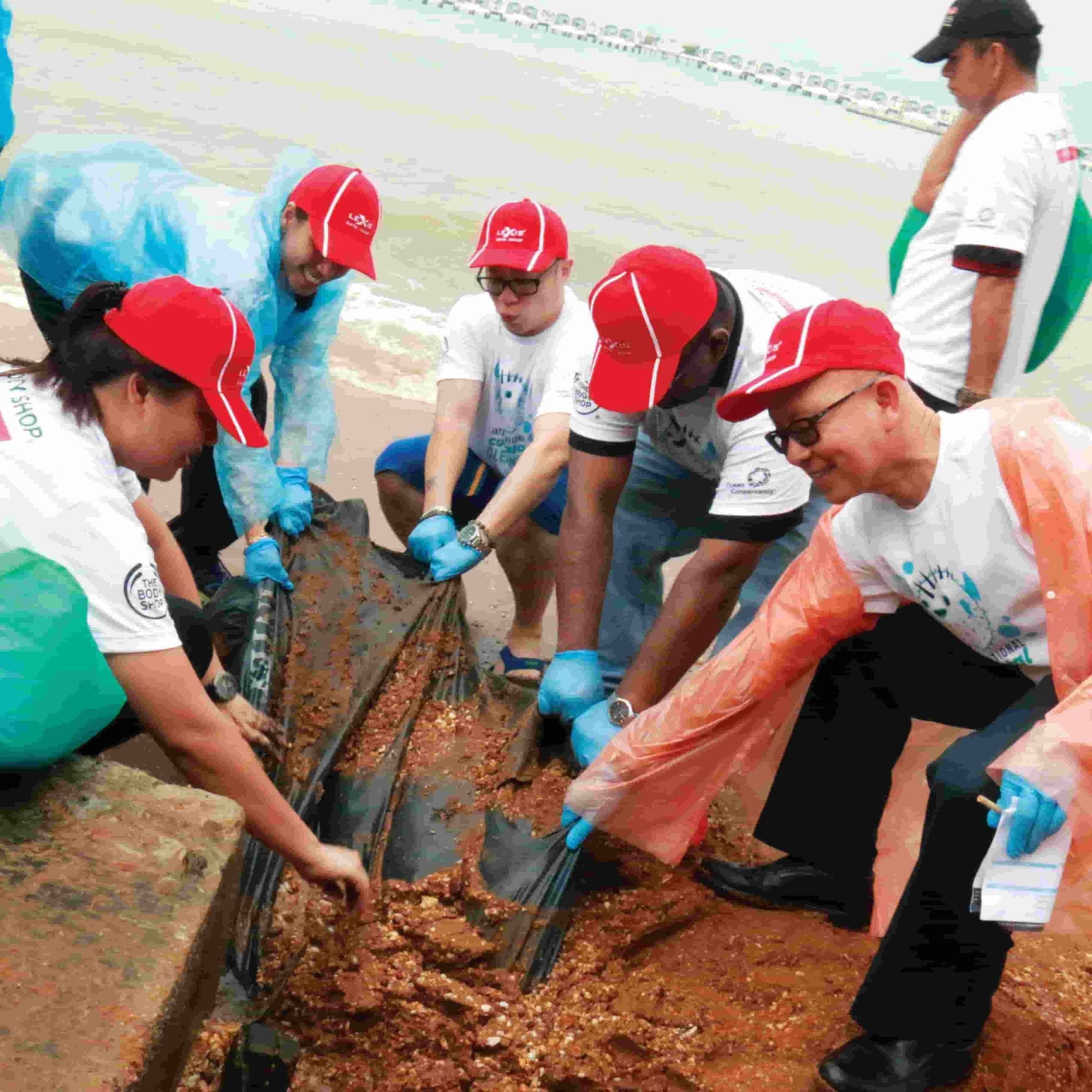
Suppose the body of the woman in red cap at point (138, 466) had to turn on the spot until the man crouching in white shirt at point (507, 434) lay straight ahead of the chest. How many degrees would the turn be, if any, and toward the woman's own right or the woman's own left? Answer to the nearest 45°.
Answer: approximately 45° to the woman's own left

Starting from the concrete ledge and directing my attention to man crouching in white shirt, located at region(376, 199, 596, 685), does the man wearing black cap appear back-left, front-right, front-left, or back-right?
front-right

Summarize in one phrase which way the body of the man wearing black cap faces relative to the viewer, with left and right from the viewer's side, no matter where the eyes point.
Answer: facing to the left of the viewer

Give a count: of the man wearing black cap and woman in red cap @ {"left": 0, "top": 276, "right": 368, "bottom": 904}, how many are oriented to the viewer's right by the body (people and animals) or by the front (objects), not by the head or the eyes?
1

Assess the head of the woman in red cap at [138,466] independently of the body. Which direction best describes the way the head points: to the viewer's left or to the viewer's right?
to the viewer's right

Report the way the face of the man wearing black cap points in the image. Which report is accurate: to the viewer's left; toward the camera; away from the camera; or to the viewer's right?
to the viewer's left

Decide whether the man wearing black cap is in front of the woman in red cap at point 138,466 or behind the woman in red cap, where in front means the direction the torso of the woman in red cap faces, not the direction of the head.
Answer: in front

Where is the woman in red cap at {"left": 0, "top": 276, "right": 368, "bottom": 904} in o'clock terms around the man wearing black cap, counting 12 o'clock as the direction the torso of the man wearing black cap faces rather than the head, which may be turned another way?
The woman in red cap is roughly at 10 o'clock from the man wearing black cap.

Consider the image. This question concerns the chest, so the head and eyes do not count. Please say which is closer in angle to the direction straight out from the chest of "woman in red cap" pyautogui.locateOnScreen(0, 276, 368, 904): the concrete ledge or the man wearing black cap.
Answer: the man wearing black cap

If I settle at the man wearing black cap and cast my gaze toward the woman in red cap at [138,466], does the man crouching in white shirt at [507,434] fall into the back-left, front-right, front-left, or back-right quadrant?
front-right

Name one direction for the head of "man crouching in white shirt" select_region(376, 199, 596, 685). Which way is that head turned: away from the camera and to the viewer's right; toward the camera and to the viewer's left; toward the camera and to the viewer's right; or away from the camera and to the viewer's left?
toward the camera and to the viewer's left

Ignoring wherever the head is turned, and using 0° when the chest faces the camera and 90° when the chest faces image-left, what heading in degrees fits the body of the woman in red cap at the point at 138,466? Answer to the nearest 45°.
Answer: approximately 270°

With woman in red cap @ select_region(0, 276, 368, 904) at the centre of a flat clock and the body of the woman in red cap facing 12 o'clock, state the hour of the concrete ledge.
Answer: The concrete ledge is roughly at 3 o'clock from the woman in red cap.

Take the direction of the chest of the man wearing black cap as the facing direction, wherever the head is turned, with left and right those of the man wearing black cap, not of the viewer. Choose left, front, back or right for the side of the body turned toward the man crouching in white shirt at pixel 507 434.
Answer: front

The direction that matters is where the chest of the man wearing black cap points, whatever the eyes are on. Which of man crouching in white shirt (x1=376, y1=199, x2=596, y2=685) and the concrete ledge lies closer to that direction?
the man crouching in white shirt
